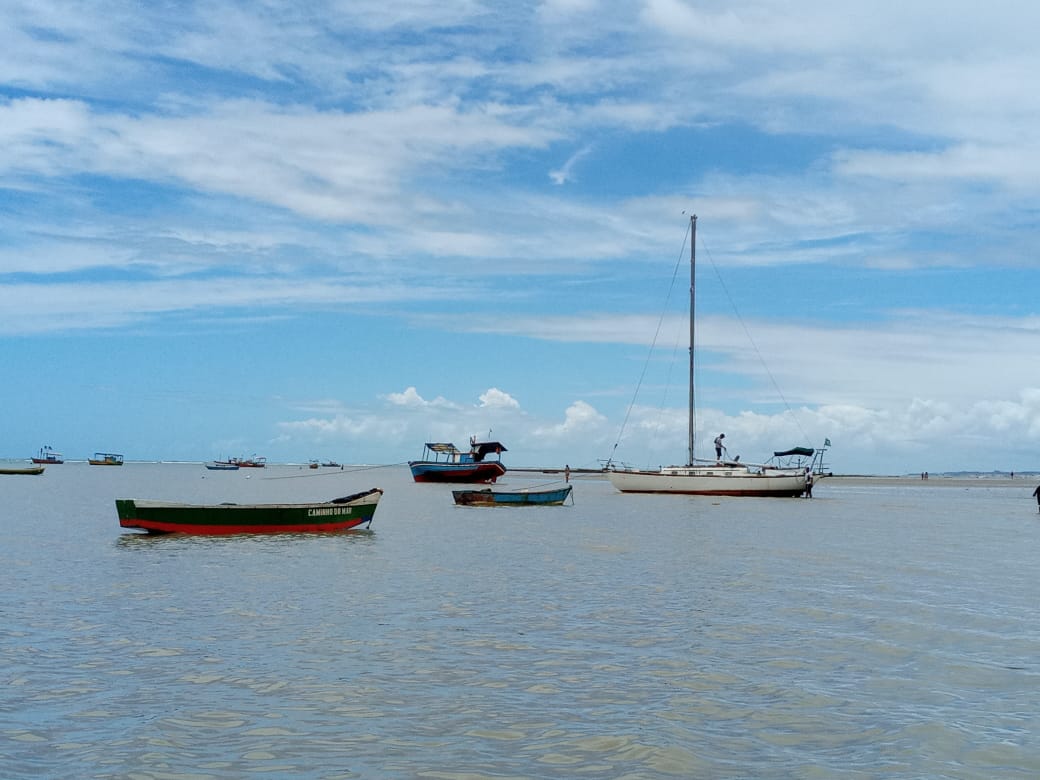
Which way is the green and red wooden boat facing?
to the viewer's right
